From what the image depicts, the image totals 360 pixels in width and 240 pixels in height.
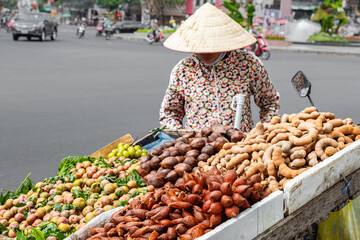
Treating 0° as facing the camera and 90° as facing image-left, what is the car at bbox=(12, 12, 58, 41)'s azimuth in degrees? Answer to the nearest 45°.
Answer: approximately 45°

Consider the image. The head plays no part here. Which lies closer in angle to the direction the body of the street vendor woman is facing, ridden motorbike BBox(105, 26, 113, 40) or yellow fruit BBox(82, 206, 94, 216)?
the yellow fruit

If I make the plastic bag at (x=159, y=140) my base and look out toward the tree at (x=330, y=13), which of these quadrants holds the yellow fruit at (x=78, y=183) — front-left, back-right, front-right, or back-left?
back-left

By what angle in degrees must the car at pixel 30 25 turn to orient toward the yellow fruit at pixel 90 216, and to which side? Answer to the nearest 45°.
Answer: approximately 45° to its left

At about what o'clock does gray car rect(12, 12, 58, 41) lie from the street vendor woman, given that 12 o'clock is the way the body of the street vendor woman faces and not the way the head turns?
The gray car is roughly at 5 o'clock from the street vendor woman.

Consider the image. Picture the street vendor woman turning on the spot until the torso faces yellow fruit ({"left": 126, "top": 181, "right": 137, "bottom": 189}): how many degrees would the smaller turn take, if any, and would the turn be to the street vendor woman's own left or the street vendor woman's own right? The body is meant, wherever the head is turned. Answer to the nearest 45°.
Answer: approximately 45° to the street vendor woman's own right

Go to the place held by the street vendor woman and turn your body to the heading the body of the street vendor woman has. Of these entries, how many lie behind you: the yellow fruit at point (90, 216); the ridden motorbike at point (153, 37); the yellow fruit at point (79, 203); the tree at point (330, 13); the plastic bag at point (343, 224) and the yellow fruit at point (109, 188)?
2

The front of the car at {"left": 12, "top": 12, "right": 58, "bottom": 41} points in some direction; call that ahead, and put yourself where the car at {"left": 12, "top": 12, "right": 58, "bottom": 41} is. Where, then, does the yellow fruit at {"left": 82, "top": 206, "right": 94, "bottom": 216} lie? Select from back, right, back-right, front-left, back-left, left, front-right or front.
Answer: front-left

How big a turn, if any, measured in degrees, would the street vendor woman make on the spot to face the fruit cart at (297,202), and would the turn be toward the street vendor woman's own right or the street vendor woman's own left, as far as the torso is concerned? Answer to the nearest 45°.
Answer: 0° — they already face it

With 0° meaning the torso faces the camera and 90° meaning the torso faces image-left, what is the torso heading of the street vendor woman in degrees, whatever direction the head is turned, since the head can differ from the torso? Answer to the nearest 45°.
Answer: approximately 0°
